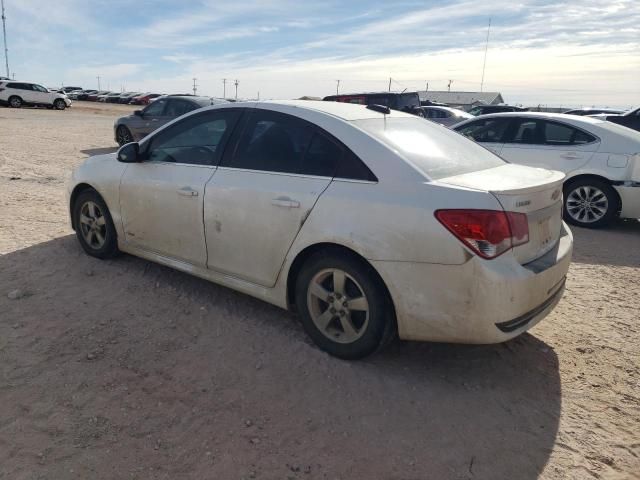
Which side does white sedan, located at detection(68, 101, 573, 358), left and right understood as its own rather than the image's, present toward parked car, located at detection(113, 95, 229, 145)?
front

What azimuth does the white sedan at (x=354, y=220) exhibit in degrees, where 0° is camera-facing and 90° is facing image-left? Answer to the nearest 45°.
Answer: approximately 135°

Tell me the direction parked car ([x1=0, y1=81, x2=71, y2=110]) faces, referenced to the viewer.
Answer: facing to the right of the viewer

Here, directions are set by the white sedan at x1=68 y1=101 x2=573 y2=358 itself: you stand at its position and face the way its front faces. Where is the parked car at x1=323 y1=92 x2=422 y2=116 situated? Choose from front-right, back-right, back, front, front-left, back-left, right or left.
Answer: front-right

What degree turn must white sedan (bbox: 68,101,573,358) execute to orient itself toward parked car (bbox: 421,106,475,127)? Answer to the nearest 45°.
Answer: approximately 45° to its right

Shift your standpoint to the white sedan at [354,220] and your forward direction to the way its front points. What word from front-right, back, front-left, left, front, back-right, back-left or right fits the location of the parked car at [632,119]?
right

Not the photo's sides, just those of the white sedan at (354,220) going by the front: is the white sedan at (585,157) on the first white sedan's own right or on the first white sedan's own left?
on the first white sedan's own right

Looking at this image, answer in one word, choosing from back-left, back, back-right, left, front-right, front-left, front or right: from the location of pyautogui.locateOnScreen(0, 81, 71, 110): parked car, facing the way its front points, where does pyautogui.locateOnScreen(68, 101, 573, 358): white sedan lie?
right
